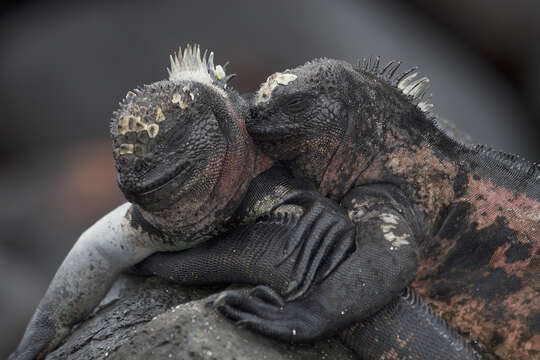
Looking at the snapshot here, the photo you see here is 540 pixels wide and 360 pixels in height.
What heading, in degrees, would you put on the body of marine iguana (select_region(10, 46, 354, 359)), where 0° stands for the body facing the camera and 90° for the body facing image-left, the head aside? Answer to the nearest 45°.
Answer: approximately 45°

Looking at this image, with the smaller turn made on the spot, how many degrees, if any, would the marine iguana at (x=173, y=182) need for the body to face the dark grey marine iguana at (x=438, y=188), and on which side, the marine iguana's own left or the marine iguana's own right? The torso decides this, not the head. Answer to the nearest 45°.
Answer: approximately 135° to the marine iguana's own left

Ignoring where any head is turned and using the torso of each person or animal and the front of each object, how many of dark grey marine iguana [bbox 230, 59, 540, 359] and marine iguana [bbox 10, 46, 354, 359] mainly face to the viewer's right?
0

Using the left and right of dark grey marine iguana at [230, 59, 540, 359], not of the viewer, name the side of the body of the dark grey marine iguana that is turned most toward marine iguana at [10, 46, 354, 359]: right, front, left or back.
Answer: front

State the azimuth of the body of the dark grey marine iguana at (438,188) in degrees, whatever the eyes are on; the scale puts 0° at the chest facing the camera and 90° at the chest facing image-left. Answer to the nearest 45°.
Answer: approximately 90°
